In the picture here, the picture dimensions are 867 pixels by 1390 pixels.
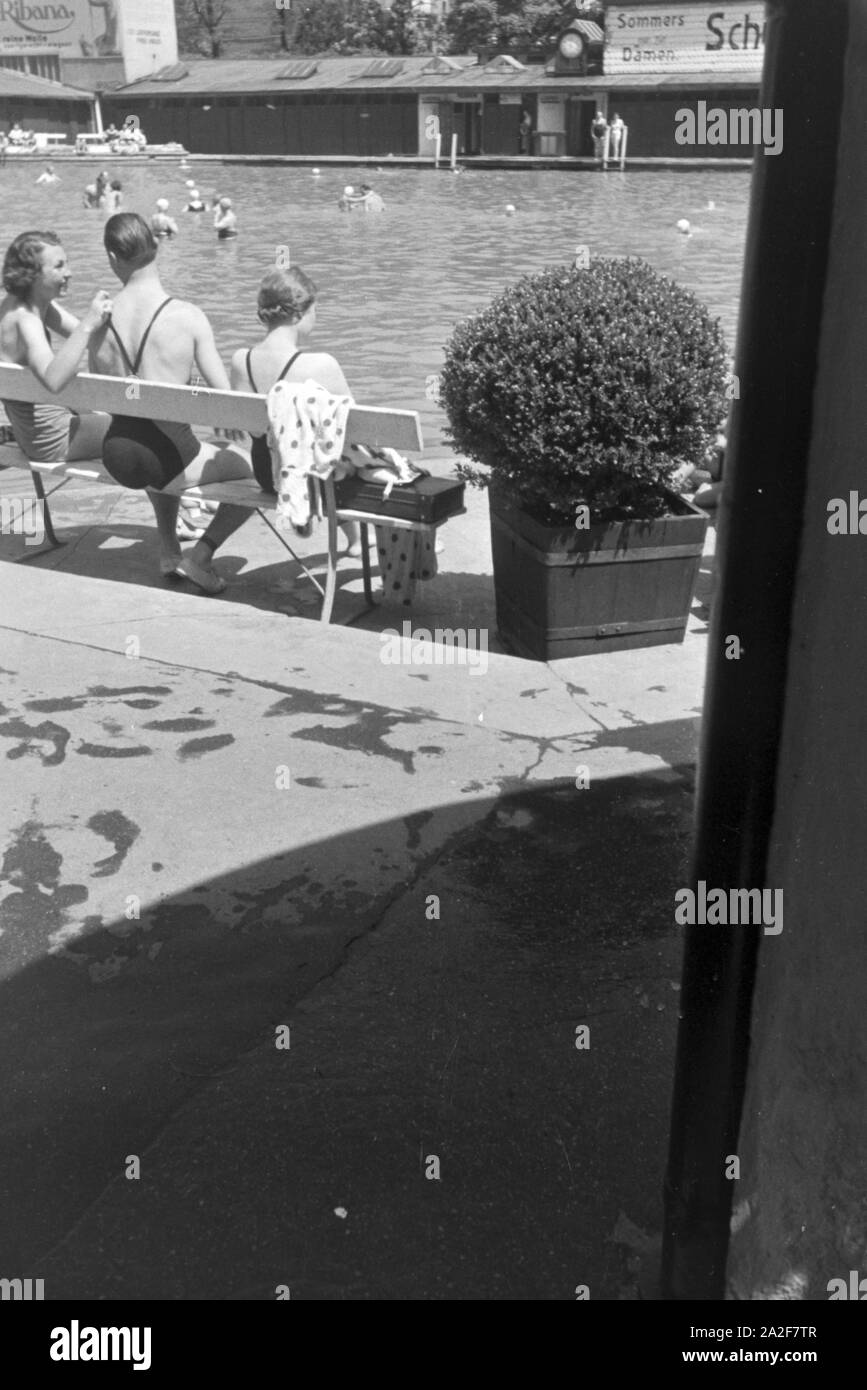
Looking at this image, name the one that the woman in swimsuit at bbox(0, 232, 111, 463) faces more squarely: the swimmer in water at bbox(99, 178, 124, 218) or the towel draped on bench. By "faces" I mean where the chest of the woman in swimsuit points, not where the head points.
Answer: the towel draped on bench

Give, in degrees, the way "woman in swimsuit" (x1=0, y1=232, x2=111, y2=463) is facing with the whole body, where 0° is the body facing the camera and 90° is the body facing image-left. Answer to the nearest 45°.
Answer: approximately 270°

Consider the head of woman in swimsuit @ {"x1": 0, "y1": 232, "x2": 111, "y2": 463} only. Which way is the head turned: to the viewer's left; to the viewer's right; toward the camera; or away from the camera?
to the viewer's right

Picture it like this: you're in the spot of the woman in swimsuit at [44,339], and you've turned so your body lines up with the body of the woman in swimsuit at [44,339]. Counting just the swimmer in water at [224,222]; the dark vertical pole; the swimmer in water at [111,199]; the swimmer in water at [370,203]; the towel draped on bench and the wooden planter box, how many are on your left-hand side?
3

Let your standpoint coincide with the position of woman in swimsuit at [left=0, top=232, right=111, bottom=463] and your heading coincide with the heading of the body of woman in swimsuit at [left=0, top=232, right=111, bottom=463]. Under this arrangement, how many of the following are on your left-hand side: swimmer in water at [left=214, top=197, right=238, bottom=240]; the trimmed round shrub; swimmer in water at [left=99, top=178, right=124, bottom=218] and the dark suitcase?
2

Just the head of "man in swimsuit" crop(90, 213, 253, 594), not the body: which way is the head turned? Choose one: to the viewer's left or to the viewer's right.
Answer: to the viewer's left

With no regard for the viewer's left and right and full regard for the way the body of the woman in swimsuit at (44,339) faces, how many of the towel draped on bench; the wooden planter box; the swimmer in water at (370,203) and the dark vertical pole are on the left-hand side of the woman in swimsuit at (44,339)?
1

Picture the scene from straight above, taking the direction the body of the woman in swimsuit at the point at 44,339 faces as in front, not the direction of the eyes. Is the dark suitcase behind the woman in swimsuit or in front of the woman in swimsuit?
in front

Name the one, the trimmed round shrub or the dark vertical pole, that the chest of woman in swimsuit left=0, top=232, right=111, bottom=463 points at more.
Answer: the trimmed round shrub

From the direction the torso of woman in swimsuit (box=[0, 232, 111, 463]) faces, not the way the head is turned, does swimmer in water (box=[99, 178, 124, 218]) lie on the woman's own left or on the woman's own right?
on the woman's own left

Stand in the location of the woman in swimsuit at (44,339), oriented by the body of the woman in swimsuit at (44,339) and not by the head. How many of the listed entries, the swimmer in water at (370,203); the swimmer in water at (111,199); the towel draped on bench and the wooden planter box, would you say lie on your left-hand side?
2

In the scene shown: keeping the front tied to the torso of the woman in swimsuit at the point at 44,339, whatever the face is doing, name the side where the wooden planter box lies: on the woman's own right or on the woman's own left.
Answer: on the woman's own right

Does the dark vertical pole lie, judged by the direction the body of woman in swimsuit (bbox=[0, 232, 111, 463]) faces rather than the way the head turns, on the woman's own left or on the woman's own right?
on the woman's own right
